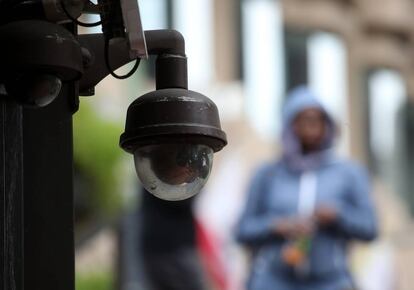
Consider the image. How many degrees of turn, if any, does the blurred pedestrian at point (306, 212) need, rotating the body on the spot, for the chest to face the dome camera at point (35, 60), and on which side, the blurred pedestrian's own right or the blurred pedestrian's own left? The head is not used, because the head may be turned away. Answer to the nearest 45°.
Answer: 0° — they already face it

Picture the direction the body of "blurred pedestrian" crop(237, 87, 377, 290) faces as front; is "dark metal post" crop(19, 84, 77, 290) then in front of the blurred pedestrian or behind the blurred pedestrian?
in front

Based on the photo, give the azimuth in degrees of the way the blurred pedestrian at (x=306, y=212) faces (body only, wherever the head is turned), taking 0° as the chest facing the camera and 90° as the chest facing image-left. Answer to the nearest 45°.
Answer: approximately 0°
